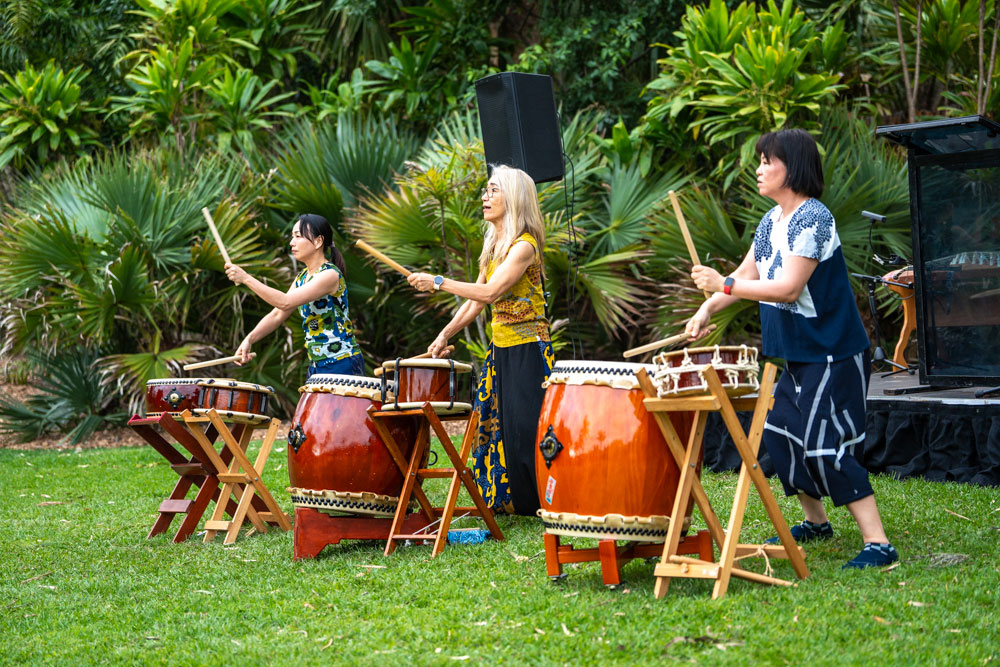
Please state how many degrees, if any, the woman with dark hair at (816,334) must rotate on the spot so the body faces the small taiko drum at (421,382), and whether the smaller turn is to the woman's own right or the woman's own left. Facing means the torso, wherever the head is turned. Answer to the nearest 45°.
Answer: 0° — they already face it

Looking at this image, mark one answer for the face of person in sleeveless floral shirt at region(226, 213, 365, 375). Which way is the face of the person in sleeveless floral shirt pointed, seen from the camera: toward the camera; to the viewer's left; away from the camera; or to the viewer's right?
to the viewer's left

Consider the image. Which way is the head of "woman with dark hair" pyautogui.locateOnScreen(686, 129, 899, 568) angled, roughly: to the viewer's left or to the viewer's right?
to the viewer's left

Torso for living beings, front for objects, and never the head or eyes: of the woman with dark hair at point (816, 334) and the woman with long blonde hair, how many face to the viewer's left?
2

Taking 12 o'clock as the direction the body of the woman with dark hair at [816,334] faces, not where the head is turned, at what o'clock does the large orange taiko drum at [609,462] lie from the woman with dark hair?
The large orange taiko drum is roughly at 11 o'clock from the woman with dark hair.

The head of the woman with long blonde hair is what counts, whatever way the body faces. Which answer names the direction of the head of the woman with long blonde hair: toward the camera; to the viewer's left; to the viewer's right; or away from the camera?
to the viewer's left

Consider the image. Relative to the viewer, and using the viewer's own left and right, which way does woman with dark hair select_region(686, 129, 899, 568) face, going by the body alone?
facing to the left of the viewer

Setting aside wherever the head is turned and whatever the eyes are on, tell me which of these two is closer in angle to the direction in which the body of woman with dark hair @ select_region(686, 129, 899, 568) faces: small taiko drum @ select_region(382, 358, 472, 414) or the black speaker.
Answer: the small taiko drum

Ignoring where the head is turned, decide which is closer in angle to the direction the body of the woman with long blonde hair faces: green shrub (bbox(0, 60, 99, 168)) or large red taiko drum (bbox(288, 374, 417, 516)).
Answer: the large red taiko drum

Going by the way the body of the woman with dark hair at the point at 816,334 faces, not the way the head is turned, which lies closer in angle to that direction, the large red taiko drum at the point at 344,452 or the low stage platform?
the large red taiko drum

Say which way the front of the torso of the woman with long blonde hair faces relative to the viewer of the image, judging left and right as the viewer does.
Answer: facing to the left of the viewer

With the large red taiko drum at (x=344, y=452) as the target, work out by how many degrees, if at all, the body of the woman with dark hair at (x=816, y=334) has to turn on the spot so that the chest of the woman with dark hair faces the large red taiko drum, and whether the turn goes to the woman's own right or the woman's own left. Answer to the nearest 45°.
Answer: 0° — they already face it
